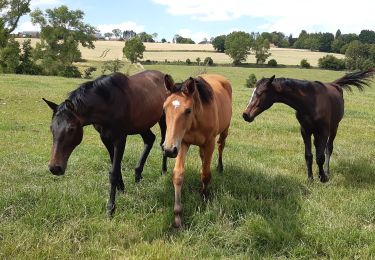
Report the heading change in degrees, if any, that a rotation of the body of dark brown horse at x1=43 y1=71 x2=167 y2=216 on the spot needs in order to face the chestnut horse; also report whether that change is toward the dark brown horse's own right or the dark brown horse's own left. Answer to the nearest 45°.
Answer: approximately 90° to the dark brown horse's own left

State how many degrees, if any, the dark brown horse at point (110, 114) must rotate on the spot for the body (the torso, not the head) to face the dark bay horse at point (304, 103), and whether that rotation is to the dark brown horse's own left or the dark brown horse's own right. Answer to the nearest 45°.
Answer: approximately 135° to the dark brown horse's own left

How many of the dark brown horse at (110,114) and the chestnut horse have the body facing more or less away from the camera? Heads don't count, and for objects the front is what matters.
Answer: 0

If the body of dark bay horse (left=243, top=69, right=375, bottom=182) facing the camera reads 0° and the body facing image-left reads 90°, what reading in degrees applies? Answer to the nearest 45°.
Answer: approximately 45°

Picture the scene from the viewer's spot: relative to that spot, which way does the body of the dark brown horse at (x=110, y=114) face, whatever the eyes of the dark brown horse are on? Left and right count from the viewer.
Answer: facing the viewer and to the left of the viewer

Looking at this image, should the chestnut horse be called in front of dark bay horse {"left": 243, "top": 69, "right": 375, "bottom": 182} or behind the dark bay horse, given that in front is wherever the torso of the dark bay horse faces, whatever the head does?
in front

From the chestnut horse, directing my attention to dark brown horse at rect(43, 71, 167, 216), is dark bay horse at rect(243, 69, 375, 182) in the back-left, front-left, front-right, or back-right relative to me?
back-right

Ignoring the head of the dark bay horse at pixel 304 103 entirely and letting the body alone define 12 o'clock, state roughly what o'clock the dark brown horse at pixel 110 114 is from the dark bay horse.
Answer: The dark brown horse is roughly at 12 o'clock from the dark bay horse.

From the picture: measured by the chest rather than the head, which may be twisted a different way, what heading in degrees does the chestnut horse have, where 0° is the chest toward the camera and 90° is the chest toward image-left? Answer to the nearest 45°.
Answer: approximately 45°

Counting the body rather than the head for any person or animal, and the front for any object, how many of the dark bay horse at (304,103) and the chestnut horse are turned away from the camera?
0

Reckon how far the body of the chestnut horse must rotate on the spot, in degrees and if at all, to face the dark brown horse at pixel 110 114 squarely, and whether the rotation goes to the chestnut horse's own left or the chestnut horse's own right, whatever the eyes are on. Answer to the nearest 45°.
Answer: approximately 45° to the chestnut horse's own right

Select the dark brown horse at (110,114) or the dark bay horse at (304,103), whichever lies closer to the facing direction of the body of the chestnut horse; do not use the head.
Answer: the dark brown horse

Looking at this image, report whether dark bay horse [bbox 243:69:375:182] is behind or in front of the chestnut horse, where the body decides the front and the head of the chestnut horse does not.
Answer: behind
